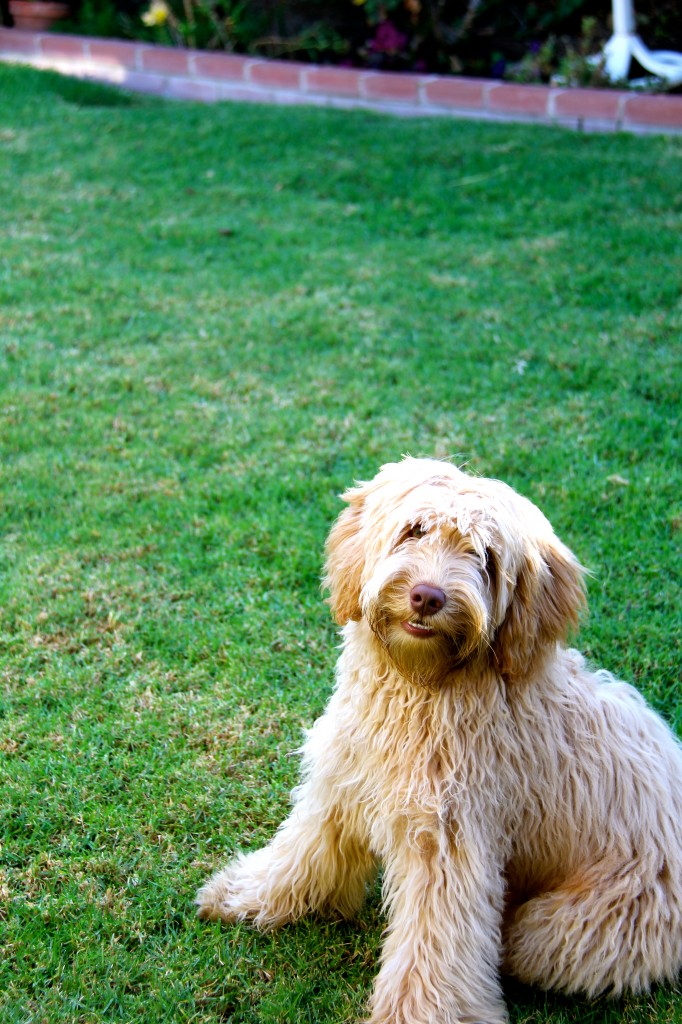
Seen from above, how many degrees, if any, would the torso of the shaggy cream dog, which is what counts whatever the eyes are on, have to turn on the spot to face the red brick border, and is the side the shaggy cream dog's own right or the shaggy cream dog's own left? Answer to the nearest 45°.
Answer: approximately 135° to the shaggy cream dog's own right

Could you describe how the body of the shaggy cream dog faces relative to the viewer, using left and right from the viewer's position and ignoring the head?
facing the viewer and to the left of the viewer

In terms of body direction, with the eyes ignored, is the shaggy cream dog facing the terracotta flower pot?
no
